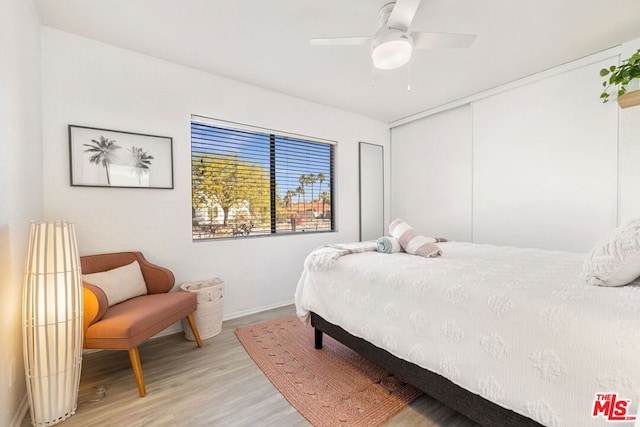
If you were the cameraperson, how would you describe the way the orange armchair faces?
facing the viewer and to the right of the viewer

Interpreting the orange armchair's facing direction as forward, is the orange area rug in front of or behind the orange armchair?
in front

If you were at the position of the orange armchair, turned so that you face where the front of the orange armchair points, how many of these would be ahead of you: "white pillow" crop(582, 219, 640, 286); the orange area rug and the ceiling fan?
3

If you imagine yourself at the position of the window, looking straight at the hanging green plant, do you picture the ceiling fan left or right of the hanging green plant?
right

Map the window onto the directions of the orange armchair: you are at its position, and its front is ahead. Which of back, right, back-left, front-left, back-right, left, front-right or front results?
left

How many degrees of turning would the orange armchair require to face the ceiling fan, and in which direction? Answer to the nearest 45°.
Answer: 0° — it already faces it

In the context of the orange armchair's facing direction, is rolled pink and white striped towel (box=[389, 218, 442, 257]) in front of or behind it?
in front

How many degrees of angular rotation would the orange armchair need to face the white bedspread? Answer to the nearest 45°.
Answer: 0° — it already faces it

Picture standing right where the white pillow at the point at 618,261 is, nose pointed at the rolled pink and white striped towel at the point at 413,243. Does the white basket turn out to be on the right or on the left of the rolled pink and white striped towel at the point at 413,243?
left
